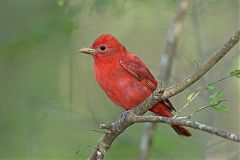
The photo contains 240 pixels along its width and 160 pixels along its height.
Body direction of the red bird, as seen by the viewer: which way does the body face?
to the viewer's left
